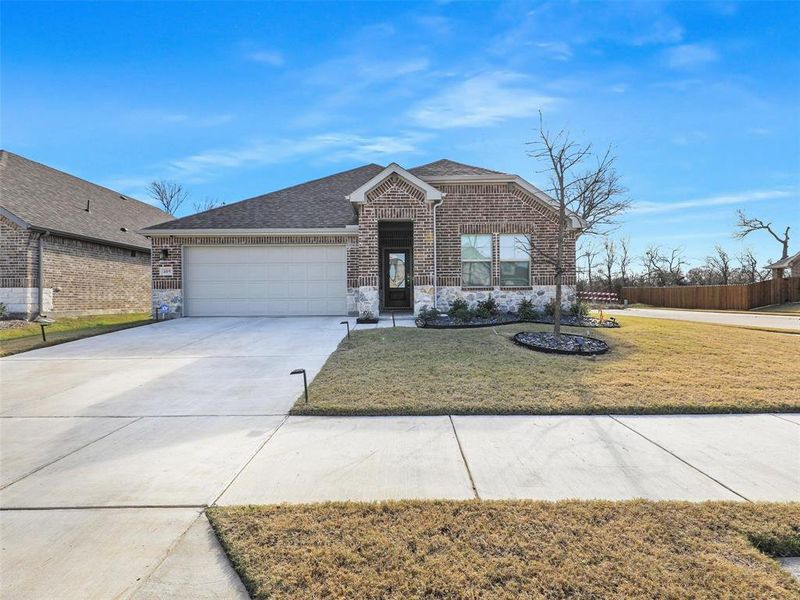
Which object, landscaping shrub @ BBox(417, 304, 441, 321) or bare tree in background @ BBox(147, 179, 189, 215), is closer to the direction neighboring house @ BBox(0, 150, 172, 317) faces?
the landscaping shrub

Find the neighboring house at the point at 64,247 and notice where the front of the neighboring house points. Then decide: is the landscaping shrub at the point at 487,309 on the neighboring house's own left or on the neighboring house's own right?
on the neighboring house's own left

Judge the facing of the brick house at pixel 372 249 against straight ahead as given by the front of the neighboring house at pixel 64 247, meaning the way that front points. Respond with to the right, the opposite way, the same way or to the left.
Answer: the same way

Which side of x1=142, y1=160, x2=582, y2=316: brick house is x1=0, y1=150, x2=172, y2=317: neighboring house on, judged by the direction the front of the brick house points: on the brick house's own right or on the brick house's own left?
on the brick house's own right

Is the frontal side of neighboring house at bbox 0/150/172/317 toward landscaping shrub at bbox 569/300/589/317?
no

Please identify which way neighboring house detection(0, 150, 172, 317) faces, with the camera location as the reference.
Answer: facing the viewer and to the left of the viewer

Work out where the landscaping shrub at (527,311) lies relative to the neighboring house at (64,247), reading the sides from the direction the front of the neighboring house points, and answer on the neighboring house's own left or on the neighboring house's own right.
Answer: on the neighboring house's own left

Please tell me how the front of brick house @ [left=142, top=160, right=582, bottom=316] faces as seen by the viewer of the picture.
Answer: facing the viewer

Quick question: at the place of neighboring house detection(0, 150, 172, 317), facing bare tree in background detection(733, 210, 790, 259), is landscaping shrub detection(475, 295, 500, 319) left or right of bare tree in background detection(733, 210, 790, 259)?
right

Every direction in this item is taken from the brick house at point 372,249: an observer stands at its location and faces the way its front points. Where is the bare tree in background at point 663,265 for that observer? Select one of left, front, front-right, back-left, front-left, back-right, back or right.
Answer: back-left

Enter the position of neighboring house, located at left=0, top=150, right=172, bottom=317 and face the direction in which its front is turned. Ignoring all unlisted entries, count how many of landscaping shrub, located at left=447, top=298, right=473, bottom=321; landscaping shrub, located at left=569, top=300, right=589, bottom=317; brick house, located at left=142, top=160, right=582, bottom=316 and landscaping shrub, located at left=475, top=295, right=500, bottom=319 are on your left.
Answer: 4

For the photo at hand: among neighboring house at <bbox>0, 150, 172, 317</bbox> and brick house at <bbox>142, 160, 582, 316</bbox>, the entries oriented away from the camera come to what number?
0

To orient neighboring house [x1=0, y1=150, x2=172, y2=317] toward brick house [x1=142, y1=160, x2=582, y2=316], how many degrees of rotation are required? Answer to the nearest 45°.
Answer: approximately 90° to its left

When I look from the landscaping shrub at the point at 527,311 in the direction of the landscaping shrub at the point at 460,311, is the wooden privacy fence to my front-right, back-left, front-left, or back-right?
back-right
